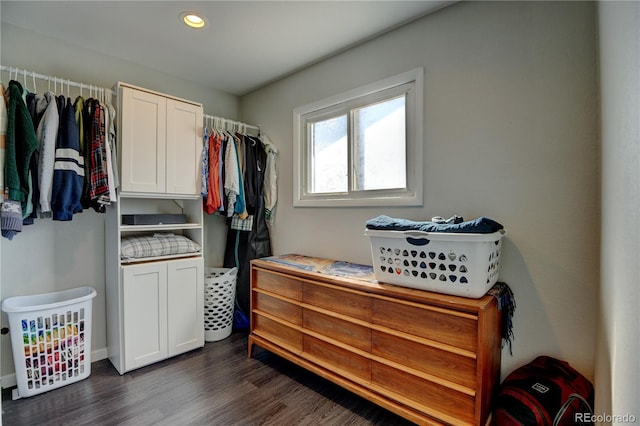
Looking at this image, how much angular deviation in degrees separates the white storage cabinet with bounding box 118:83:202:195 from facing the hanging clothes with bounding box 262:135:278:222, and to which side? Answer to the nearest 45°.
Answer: approximately 45° to its left

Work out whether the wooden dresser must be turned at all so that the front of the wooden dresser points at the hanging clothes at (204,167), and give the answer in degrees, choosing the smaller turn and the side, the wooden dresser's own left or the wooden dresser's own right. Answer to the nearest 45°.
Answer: approximately 90° to the wooden dresser's own right

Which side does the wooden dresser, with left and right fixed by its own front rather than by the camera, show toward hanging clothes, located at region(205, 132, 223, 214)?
right

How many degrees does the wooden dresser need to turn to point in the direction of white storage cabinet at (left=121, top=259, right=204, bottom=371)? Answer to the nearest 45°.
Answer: approximately 45° to its right

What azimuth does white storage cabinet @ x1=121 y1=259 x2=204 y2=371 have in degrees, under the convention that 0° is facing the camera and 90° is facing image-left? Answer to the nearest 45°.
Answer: approximately 315°

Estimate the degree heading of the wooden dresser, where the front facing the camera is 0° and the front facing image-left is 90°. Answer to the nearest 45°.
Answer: approximately 45°
